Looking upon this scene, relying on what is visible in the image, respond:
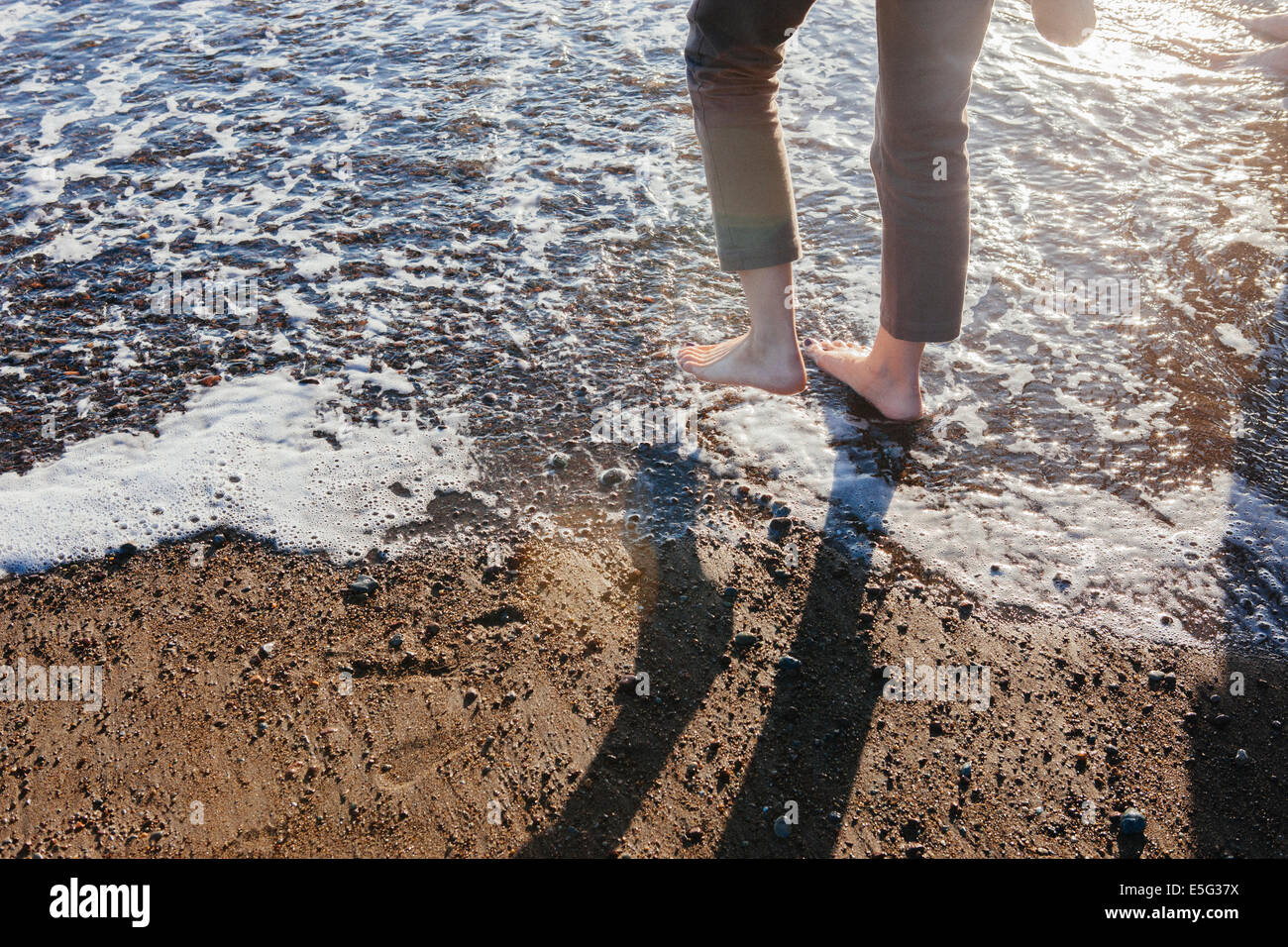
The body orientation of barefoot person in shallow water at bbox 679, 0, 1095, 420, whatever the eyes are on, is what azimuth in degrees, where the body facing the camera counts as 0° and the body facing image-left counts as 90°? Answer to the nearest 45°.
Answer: approximately 135°

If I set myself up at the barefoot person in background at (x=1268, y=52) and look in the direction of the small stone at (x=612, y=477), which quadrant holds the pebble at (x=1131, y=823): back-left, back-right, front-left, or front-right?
front-left

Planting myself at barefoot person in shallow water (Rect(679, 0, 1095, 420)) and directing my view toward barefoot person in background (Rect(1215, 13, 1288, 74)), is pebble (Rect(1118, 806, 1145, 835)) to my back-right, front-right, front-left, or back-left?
back-right

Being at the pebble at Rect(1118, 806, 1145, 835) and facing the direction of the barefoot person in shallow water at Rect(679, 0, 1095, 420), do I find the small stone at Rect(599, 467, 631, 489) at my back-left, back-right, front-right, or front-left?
front-left

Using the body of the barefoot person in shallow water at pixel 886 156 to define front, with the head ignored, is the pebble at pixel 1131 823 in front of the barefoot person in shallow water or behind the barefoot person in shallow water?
behind
